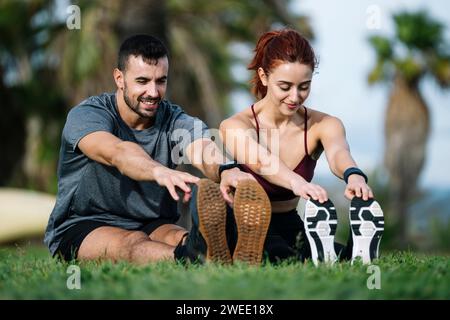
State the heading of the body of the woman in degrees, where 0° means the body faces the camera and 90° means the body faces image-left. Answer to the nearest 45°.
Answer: approximately 315°

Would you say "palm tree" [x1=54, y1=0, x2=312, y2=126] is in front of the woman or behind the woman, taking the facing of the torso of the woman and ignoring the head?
behind

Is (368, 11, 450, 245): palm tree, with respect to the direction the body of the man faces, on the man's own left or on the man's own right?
on the man's own left

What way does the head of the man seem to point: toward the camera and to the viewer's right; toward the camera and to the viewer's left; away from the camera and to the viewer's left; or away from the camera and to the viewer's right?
toward the camera and to the viewer's right

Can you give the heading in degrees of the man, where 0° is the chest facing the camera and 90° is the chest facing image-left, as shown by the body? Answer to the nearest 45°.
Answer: approximately 315°

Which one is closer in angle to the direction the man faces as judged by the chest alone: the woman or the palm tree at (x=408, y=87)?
the woman

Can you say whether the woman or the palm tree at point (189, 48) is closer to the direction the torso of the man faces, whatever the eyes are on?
the woman

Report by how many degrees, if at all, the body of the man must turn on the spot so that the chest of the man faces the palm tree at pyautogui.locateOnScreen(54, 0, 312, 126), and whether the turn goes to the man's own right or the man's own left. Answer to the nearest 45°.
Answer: approximately 135° to the man's own left

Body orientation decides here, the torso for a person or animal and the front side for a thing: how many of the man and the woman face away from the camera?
0

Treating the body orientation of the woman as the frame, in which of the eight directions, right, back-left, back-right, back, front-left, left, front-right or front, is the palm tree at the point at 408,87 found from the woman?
back-left

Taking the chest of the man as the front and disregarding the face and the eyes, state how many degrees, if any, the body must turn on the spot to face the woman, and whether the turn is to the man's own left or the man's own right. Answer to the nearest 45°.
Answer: approximately 45° to the man's own left
